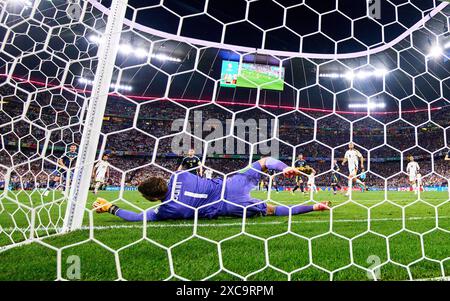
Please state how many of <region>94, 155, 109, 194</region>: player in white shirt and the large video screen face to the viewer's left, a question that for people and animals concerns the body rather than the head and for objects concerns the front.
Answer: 0

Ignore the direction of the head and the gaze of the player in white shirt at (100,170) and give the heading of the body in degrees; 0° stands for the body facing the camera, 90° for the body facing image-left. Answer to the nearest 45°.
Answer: approximately 315°

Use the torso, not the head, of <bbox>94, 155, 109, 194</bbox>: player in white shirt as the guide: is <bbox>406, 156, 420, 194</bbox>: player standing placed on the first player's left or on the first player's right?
on the first player's left

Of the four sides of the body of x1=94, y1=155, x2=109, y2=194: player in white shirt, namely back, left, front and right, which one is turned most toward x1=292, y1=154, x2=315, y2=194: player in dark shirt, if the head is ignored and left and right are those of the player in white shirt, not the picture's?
left

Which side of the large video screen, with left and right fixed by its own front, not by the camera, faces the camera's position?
front
